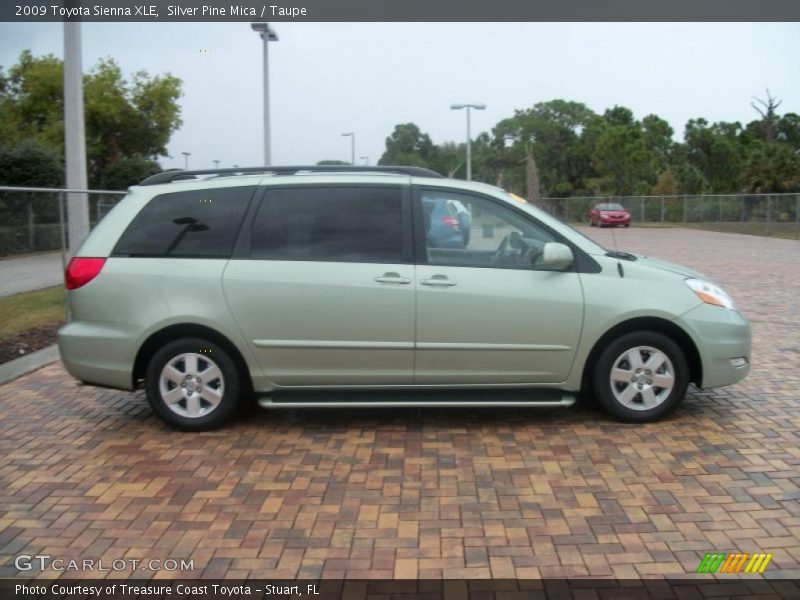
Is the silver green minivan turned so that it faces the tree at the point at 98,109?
no

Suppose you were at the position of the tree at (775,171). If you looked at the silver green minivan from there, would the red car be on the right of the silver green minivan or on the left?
right

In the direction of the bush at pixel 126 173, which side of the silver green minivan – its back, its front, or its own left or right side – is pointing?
left

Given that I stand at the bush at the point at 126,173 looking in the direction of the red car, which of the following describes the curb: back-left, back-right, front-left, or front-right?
back-right

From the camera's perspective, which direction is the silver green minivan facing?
to the viewer's right

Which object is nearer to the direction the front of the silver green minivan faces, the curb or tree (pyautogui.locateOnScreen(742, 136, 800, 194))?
the tree

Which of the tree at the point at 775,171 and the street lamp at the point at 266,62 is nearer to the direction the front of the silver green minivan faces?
the tree

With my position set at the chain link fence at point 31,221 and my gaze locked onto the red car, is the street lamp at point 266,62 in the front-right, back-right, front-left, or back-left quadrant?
front-left

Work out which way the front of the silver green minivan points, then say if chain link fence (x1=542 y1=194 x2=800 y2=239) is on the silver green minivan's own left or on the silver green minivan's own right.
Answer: on the silver green minivan's own left

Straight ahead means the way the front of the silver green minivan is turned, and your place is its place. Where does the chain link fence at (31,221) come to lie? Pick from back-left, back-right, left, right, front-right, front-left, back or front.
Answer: back-left

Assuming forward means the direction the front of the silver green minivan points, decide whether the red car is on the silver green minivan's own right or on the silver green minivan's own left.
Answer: on the silver green minivan's own left

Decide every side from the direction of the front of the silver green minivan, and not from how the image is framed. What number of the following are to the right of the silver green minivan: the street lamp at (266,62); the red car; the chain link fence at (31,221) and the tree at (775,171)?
0

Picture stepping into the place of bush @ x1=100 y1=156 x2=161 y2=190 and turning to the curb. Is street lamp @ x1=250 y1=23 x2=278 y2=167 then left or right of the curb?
left

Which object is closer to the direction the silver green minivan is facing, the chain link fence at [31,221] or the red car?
the red car

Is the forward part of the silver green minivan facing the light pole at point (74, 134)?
no

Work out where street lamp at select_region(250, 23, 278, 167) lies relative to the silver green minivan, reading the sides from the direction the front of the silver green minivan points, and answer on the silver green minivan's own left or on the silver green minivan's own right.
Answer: on the silver green minivan's own left

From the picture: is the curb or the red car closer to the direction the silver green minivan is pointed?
the red car
